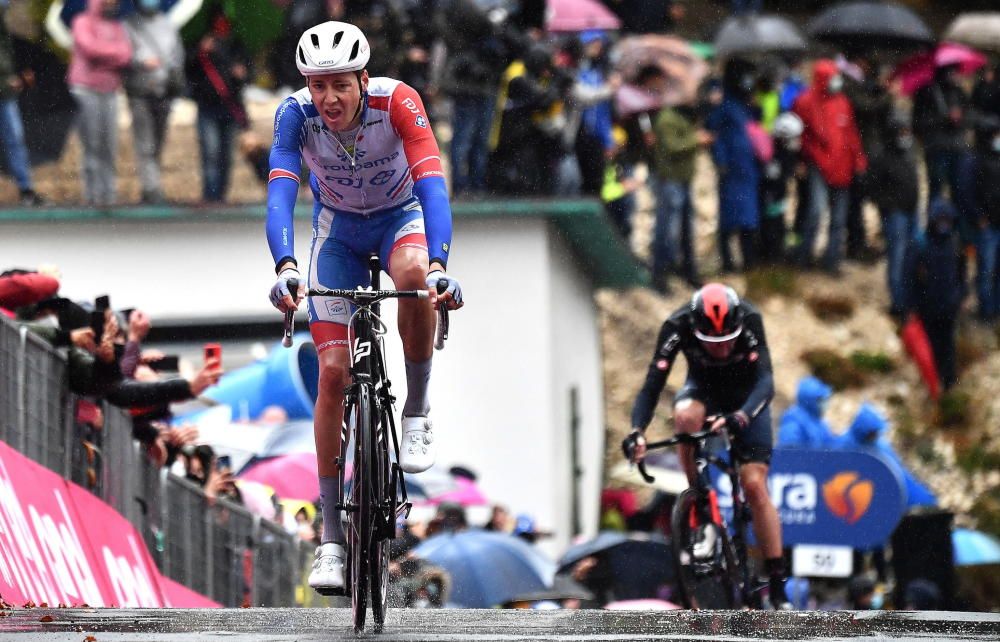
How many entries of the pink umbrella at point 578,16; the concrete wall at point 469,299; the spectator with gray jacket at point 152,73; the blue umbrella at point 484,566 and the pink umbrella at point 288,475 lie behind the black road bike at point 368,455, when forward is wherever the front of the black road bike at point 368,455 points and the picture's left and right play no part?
5

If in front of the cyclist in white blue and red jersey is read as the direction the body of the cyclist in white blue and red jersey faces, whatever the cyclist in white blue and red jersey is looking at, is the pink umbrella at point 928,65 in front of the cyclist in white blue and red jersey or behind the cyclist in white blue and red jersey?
behind

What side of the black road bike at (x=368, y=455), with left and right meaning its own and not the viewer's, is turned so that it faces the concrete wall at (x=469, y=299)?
back

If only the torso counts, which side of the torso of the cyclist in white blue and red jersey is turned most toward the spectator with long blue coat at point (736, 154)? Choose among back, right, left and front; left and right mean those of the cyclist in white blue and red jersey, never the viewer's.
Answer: back

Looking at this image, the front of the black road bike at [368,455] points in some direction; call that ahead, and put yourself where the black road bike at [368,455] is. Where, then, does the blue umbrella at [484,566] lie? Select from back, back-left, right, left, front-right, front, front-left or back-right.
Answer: back

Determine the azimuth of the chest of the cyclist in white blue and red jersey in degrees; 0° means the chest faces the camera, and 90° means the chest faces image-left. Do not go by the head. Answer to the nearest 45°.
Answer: approximately 0°

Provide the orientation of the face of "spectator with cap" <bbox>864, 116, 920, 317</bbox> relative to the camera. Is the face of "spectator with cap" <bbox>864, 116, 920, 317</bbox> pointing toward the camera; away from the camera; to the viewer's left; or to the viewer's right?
toward the camera

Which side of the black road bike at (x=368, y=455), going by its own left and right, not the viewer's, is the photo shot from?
front

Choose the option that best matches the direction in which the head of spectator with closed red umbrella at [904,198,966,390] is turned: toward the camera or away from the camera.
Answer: toward the camera
